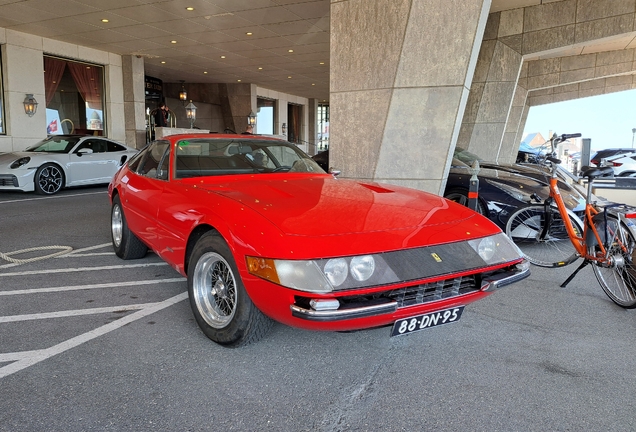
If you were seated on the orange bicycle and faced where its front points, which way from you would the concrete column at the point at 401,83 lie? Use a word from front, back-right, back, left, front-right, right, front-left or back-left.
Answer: front

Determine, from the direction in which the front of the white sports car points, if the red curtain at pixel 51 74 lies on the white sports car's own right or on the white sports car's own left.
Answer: on the white sports car's own right

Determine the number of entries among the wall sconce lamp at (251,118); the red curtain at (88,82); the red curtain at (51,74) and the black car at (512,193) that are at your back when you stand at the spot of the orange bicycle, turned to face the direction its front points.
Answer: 0

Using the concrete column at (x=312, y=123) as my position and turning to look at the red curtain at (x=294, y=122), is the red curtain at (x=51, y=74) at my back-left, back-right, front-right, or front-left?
front-left

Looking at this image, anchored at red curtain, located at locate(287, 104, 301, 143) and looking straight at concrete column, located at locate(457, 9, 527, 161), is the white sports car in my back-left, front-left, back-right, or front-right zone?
front-right

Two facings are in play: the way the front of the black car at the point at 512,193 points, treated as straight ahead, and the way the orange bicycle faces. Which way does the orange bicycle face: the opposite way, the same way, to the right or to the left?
the opposite way

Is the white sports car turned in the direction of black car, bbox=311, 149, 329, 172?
no

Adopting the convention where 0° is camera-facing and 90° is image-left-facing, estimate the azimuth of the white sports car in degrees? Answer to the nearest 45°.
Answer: approximately 45°

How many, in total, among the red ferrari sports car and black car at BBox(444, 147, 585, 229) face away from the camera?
0

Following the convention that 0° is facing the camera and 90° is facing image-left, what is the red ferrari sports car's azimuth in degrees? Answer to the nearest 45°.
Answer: approximately 315°

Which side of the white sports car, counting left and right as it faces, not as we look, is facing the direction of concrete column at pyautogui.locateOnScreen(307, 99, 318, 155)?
back

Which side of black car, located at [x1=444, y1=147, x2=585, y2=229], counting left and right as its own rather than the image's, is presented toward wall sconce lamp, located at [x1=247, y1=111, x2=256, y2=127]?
back

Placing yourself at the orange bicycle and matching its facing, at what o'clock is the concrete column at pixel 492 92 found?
The concrete column is roughly at 1 o'clock from the orange bicycle.

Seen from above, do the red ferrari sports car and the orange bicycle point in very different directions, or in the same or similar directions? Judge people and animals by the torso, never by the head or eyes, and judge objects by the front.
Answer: very different directions
